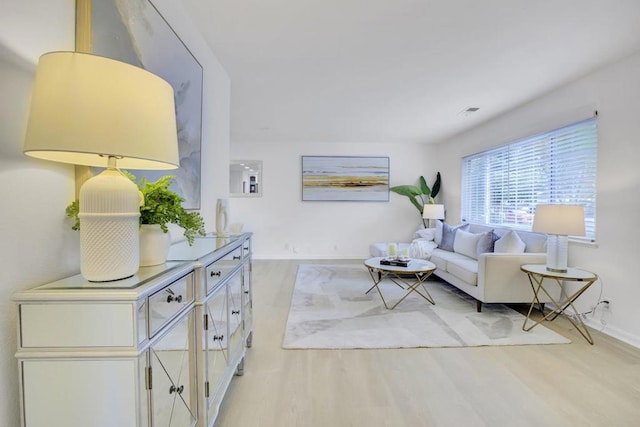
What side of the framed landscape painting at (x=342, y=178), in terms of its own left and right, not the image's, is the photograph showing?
front

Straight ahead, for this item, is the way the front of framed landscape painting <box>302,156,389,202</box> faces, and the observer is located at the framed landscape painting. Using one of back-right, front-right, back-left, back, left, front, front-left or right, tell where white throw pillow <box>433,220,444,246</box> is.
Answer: front-left

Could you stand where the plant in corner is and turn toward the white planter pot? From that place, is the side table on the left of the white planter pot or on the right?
left

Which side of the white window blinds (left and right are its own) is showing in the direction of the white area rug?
front

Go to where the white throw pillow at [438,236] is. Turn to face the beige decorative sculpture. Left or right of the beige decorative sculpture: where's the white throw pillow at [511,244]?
left

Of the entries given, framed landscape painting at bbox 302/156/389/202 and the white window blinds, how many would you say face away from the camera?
0

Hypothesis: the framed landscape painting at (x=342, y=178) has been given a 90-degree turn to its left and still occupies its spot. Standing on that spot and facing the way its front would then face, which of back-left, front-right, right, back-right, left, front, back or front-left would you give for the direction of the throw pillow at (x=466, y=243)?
front-right

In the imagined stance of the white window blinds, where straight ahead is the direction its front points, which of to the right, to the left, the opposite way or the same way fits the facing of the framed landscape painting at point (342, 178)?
to the left

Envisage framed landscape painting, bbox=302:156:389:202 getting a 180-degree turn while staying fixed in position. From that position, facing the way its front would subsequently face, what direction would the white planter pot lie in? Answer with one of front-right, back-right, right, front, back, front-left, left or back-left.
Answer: back

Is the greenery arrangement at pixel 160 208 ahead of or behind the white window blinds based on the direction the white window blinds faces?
ahead

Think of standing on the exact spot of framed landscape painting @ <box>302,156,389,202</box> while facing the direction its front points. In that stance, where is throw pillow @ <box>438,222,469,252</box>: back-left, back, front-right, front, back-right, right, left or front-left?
front-left

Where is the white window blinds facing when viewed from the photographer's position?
facing the viewer and to the left of the viewer

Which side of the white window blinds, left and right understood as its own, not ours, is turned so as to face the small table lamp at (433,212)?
right

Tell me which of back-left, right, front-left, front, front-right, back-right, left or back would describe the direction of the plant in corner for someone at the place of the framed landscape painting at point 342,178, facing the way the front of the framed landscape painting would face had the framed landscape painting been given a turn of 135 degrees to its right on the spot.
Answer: back-right

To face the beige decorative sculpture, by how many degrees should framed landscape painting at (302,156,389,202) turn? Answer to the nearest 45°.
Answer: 0° — it already faces it

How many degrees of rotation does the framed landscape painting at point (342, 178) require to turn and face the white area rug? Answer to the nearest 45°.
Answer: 0° — it already faces it
